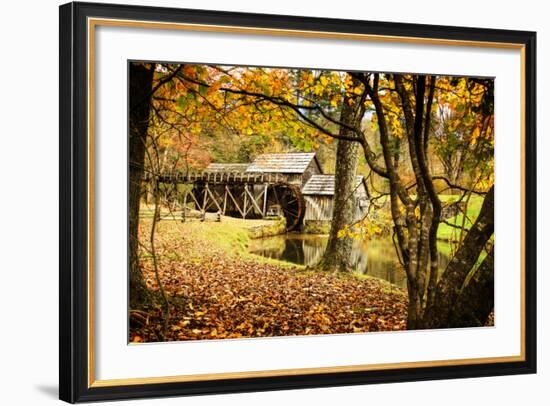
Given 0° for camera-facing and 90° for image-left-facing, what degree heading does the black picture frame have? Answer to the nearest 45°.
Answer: approximately 315°
